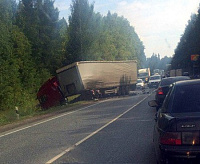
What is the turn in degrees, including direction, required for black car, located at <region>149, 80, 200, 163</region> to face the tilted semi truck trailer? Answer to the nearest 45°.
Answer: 0° — it already faces it

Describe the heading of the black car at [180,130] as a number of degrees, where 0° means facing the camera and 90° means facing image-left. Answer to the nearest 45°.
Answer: approximately 180°
